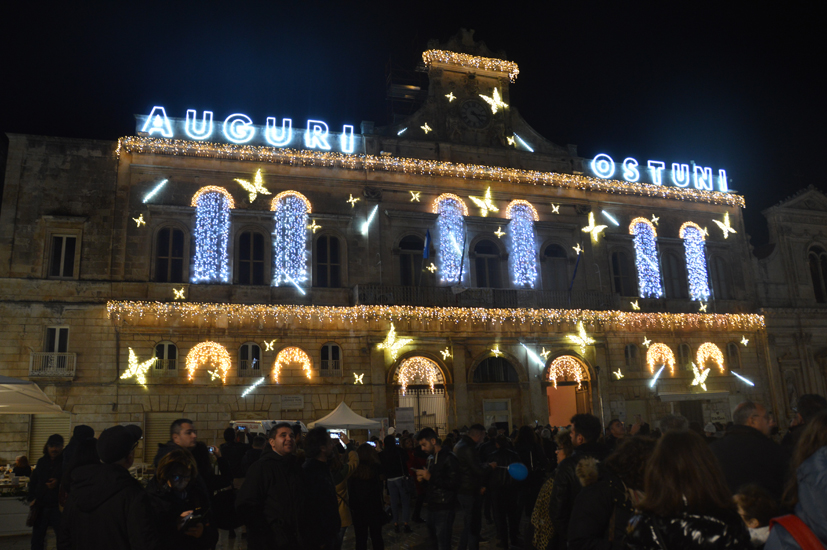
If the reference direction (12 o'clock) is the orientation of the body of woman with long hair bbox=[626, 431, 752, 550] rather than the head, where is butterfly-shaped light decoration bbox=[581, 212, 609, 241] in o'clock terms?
The butterfly-shaped light decoration is roughly at 12 o'clock from the woman with long hair.

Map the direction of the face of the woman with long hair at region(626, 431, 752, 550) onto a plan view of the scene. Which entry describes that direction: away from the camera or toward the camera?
away from the camera

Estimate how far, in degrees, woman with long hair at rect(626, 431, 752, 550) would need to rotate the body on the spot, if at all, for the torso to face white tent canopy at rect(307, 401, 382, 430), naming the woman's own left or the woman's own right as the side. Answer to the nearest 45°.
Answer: approximately 45° to the woman's own left

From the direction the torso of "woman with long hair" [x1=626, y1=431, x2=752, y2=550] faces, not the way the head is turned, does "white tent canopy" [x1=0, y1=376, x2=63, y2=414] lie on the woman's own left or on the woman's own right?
on the woman's own left

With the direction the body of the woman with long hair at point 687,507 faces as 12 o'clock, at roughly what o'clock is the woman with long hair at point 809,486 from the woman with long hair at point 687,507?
the woman with long hair at point 809,486 is roughly at 2 o'clock from the woman with long hair at point 687,507.

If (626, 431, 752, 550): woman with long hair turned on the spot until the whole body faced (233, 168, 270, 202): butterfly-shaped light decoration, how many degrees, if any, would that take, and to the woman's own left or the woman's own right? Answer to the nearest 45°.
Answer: approximately 45° to the woman's own left

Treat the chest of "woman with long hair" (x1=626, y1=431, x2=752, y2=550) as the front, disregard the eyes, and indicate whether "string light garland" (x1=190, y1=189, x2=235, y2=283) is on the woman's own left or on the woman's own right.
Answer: on the woman's own left

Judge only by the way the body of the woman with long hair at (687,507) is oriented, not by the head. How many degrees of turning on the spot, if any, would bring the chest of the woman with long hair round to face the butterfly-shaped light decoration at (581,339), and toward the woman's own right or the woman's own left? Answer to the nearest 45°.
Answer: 0° — they already face it

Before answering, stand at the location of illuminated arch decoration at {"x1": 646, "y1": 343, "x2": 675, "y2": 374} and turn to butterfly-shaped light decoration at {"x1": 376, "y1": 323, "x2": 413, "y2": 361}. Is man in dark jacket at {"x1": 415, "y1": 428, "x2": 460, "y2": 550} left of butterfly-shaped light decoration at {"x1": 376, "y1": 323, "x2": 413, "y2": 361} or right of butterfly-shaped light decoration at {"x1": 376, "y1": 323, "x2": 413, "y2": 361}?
left

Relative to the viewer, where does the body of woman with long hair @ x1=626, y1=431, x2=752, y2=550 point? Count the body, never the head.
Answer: away from the camera

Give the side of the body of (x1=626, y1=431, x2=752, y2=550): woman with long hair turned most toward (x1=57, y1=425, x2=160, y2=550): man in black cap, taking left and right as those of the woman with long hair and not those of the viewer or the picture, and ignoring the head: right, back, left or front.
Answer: left
